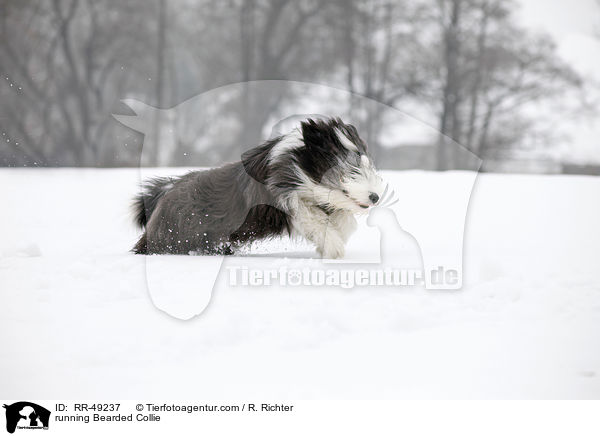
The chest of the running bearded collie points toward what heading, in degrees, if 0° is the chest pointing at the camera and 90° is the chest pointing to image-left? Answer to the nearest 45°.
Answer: approximately 270°
